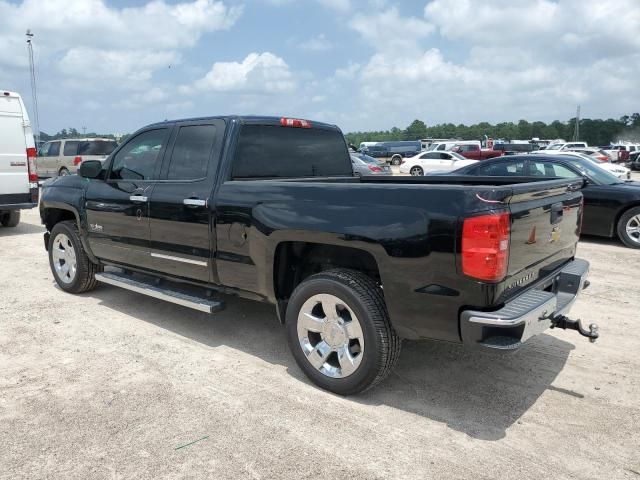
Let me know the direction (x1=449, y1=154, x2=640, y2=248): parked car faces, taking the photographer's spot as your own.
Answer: facing the viewer and to the right of the viewer

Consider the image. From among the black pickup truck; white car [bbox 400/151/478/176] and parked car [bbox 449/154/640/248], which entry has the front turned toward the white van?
the black pickup truck

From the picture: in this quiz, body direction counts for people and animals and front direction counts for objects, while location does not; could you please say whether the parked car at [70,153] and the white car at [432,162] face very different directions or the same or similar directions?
very different directions

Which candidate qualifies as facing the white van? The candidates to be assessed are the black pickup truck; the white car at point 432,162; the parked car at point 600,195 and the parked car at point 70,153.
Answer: the black pickup truck

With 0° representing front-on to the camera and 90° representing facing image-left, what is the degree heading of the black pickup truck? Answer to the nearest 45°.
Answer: approximately 135°

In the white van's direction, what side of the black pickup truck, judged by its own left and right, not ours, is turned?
front

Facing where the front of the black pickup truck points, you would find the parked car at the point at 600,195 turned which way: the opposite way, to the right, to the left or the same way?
the opposite way

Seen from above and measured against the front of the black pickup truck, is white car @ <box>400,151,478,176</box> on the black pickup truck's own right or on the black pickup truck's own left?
on the black pickup truck's own right

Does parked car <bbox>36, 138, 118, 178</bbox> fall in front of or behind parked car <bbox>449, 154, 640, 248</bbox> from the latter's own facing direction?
behind

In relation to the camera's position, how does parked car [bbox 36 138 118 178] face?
facing away from the viewer and to the left of the viewer

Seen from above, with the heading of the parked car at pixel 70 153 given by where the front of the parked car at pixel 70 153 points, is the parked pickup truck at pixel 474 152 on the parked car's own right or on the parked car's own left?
on the parked car's own right

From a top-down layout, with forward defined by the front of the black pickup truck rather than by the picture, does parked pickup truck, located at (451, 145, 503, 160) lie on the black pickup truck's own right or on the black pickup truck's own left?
on the black pickup truck's own right
